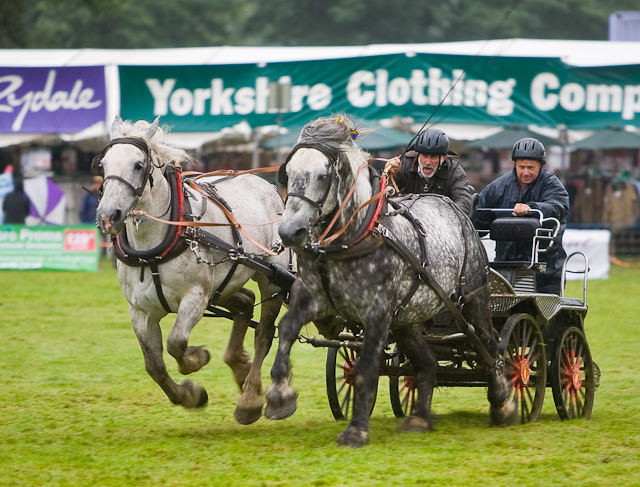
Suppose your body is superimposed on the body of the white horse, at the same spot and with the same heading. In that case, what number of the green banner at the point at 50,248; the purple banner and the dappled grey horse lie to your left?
1

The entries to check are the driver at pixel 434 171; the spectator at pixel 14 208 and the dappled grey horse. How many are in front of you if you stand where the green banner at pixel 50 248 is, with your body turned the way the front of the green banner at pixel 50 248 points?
2

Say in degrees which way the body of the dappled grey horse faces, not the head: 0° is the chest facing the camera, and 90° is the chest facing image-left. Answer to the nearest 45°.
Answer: approximately 45°

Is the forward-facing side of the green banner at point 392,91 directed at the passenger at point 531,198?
yes

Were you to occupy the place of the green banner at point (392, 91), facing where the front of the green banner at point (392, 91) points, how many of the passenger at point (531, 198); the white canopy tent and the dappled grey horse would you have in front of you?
2

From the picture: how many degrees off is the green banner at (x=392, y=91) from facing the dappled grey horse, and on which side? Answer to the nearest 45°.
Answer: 0° — it already faces it

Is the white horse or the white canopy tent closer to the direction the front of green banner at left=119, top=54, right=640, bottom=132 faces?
the white horse

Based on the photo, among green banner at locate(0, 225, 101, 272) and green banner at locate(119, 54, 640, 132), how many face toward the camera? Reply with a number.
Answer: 2

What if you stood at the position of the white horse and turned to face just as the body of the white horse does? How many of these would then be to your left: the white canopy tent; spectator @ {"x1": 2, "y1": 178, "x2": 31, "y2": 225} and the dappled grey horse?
1

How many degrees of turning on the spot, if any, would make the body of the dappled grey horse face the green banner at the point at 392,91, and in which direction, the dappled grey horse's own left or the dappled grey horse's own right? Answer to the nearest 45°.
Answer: approximately 135° to the dappled grey horse's own right

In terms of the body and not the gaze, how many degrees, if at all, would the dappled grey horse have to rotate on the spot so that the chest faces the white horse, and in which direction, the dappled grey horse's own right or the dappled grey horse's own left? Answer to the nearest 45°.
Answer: approximately 90° to the dappled grey horse's own right

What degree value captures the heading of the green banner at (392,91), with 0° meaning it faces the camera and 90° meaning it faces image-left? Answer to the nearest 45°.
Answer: approximately 0°
